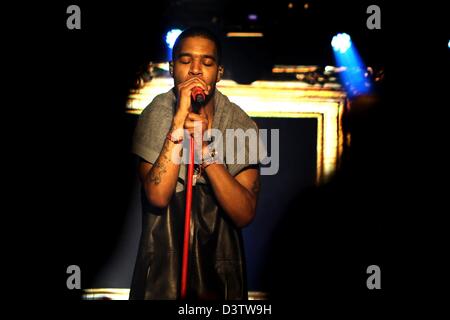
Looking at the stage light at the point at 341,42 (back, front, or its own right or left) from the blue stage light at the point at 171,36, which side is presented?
right

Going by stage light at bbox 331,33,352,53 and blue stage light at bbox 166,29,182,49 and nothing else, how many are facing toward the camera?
2

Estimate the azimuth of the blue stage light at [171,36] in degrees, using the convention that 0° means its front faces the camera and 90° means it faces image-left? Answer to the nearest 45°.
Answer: approximately 0°

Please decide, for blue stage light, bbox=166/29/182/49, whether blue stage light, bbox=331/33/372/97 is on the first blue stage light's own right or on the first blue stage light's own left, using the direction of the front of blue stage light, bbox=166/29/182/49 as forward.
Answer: on the first blue stage light's own left

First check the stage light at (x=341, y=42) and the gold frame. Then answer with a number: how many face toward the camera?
2

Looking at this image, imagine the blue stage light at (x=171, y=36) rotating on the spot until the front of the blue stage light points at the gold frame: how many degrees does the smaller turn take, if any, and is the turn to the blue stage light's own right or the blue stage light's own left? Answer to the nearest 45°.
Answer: approximately 90° to the blue stage light's own left

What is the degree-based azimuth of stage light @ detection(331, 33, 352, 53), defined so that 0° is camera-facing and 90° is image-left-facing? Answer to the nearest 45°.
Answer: approximately 0°
